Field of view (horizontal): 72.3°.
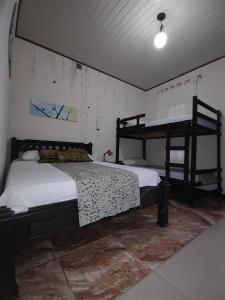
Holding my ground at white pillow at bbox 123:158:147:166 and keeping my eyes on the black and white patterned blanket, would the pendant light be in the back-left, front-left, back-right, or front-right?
front-left

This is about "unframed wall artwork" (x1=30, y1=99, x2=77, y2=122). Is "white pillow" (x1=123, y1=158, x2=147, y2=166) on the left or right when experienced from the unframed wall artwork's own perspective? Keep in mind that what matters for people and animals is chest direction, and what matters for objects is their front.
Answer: on its left

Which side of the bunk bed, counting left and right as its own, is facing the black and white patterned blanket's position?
right

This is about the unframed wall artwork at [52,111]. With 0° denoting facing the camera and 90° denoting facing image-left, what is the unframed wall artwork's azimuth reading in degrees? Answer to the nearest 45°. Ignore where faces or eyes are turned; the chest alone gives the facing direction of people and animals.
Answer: approximately 315°

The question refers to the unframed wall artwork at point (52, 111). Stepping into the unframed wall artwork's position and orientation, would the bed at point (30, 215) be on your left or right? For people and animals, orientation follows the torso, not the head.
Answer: on your right

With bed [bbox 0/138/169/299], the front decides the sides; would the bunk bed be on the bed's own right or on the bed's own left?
on the bed's own left

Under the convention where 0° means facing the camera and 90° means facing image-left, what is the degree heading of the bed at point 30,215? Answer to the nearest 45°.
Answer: approximately 315°

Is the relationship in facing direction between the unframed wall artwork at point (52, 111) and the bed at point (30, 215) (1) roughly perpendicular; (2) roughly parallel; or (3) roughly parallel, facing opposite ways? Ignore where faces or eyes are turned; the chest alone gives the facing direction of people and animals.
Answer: roughly parallel

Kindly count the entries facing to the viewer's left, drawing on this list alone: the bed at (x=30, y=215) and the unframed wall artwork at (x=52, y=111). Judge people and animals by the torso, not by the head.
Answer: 0
